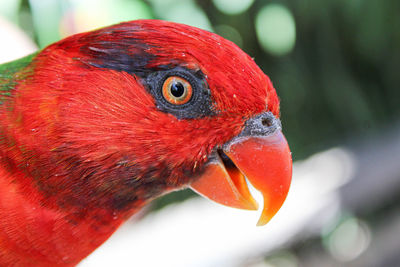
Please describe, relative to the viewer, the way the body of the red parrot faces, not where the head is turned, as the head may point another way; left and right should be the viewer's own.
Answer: facing to the right of the viewer
